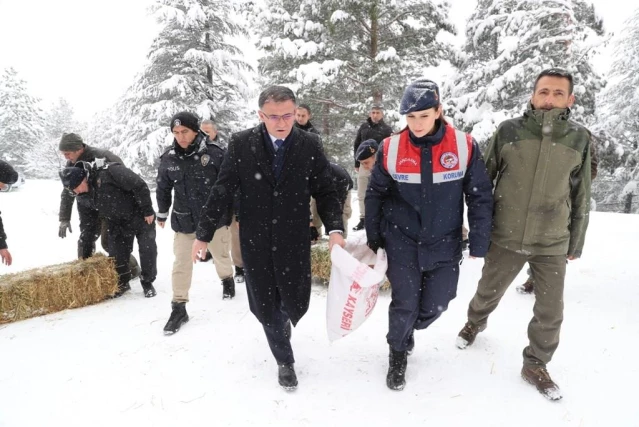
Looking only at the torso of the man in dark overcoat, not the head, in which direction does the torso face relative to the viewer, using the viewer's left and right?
facing the viewer

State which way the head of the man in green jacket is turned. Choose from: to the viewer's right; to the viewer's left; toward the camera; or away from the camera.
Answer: toward the camera

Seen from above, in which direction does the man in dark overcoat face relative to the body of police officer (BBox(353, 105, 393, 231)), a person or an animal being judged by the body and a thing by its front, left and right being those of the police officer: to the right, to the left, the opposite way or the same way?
the same way

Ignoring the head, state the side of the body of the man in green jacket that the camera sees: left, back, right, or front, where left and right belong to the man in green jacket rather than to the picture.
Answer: front

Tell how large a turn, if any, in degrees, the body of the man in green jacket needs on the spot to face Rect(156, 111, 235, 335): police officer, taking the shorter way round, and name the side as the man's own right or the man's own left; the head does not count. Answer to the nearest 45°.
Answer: approximately 90° to the man's own right

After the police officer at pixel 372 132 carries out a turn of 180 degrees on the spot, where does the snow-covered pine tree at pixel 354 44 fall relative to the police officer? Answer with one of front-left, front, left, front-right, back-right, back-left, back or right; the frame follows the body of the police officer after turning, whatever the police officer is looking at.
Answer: front

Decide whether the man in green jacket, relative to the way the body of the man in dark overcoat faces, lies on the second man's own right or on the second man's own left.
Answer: on the second man's own left

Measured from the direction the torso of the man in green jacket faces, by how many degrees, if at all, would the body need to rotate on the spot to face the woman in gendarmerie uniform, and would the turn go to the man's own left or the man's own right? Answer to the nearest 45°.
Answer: approximately 45° to the man's own right

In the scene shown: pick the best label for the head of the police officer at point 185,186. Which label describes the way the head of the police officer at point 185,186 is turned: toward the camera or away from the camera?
toward the camera

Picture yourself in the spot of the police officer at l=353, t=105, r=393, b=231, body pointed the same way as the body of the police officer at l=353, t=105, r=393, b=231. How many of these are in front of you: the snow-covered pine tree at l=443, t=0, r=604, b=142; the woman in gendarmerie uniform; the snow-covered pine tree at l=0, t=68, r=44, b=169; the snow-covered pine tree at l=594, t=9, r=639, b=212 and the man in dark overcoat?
2
